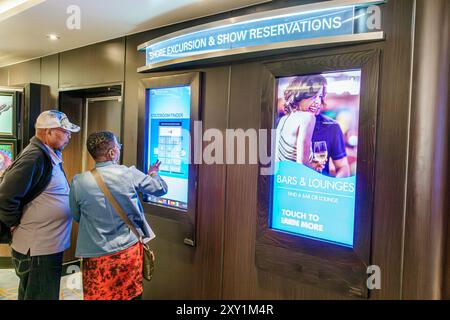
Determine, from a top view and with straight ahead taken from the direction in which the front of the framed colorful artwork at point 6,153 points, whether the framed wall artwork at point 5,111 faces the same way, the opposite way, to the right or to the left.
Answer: the same way

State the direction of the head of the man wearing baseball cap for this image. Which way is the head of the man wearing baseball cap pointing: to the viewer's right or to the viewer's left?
to the viewer's right

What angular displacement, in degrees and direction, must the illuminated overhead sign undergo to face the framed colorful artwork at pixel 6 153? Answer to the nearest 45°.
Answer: approximately 90° to its right

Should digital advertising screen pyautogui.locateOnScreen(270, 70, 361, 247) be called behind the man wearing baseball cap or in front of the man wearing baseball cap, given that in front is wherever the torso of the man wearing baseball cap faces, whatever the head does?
in front

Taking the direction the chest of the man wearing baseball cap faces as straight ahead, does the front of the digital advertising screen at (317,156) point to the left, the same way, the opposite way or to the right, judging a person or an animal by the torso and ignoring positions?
the opposite way

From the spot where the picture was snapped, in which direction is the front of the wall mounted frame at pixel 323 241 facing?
facing the viewer and to the left of the viewer

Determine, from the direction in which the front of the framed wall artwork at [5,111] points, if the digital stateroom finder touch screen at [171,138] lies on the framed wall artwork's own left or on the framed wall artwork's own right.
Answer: on the framed wall artwork's own left

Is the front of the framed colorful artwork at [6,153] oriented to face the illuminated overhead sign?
no

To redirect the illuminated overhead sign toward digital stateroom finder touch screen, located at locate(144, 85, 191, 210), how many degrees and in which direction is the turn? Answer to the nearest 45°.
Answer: approximately 90° to its right

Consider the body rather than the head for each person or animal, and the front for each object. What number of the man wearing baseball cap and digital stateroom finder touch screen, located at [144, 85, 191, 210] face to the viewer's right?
1

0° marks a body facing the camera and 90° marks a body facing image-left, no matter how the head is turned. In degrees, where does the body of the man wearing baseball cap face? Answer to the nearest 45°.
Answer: approximately 270°

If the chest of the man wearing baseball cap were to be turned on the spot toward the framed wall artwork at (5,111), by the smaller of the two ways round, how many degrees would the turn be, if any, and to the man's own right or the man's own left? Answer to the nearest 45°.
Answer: approximately 90° to the man's own left

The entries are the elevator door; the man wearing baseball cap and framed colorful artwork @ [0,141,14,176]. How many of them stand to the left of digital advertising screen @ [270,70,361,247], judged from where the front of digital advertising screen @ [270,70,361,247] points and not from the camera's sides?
0

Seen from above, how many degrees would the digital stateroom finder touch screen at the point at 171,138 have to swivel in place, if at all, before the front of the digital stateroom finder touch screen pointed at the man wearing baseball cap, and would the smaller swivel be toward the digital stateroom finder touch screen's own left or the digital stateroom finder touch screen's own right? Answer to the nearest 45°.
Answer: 0° — it already faces them
